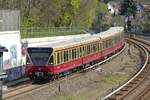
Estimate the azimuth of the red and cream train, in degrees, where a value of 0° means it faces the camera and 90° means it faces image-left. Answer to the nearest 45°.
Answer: approximately 45°
